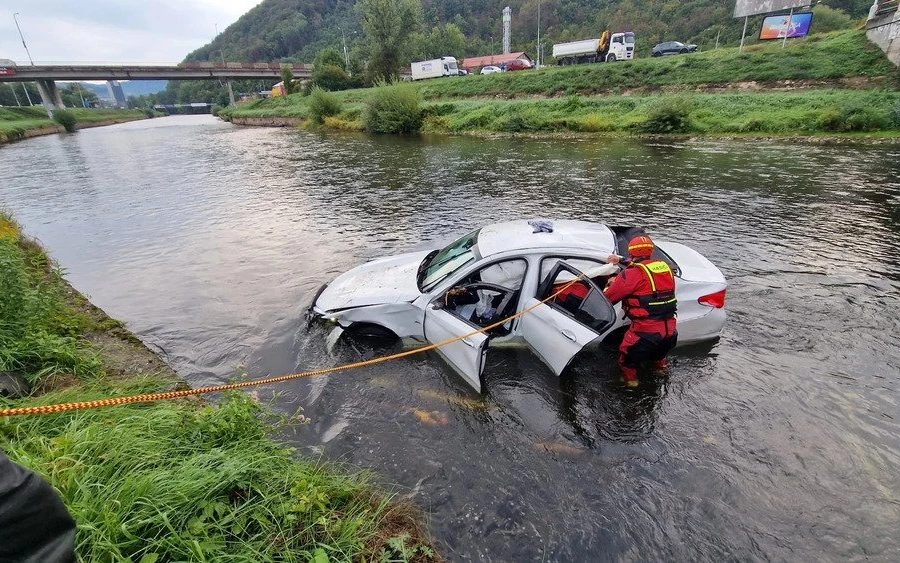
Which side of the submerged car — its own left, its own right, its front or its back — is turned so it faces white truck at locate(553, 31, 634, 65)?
right

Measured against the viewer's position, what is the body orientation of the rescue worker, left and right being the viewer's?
facing away from the viewer and to the left of the viewer

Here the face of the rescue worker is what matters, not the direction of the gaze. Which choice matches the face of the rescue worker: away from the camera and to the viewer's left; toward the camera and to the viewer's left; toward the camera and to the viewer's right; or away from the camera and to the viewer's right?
away from the camera and to the viewer's left

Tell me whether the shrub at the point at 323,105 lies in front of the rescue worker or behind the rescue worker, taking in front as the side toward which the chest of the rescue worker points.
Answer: in front

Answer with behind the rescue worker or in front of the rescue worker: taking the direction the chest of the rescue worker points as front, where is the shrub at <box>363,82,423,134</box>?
in front

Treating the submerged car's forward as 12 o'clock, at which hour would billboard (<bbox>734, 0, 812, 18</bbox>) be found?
The billboard is roughly at 4 o'clock from the submerged car.

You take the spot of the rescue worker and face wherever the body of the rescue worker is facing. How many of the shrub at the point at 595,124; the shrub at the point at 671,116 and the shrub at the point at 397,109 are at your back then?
0

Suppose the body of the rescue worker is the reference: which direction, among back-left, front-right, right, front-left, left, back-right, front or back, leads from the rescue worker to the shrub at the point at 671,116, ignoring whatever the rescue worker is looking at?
front-right

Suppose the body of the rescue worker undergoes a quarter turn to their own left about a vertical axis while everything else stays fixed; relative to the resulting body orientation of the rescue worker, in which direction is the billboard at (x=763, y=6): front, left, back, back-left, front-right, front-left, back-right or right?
back-right

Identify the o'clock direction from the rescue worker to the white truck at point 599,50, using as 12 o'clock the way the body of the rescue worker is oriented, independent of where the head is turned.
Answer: The white truck is roughly at 1 o'clock from the rescue worker.

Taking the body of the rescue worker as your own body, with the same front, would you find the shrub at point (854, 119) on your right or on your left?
on your right

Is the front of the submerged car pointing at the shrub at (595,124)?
no

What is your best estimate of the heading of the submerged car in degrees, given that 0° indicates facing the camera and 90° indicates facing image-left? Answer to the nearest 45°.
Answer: approximately 90°
